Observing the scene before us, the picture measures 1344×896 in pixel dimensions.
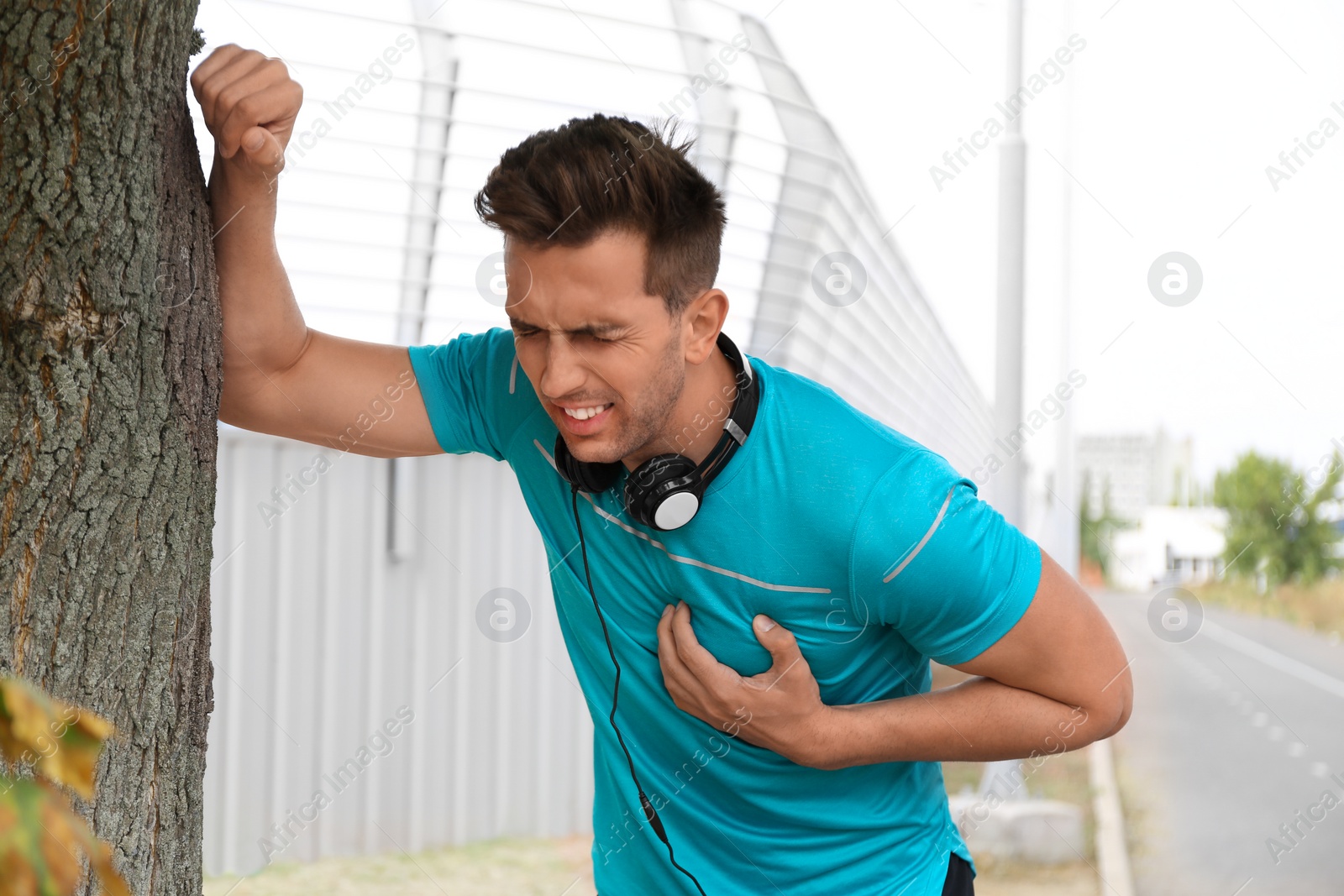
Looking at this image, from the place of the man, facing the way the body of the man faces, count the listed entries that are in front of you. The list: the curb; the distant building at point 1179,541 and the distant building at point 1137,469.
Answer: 0

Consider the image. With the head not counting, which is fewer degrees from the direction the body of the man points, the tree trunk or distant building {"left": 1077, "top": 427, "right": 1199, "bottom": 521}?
the tree trunk

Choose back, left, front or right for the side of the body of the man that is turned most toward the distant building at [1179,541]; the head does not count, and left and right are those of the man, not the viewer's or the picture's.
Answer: back

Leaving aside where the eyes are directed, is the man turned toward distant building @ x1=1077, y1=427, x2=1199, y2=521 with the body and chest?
no

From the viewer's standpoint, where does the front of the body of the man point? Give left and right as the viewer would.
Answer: facing the viewer and to the left of the viewer

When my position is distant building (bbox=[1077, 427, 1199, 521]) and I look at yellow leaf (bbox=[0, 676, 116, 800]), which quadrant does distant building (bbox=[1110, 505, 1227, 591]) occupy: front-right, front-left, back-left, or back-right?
front-left

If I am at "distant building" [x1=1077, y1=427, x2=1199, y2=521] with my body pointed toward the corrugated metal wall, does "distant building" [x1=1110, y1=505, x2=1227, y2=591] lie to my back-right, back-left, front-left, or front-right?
front-left

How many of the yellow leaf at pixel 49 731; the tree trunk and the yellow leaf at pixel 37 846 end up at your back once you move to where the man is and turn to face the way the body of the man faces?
0

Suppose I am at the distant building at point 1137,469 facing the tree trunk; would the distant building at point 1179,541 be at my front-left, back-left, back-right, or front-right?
front-left

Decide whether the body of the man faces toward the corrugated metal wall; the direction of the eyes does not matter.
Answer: no

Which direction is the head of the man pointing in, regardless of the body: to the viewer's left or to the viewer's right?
to the viewer's left

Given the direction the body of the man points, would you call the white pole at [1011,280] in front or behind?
behind

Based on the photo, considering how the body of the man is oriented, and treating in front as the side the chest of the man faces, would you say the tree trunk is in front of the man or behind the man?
in front

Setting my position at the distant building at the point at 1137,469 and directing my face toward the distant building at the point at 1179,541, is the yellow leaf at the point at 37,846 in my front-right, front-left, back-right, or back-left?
front-right

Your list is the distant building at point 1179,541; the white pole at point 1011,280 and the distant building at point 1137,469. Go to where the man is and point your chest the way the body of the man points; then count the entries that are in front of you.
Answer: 0
